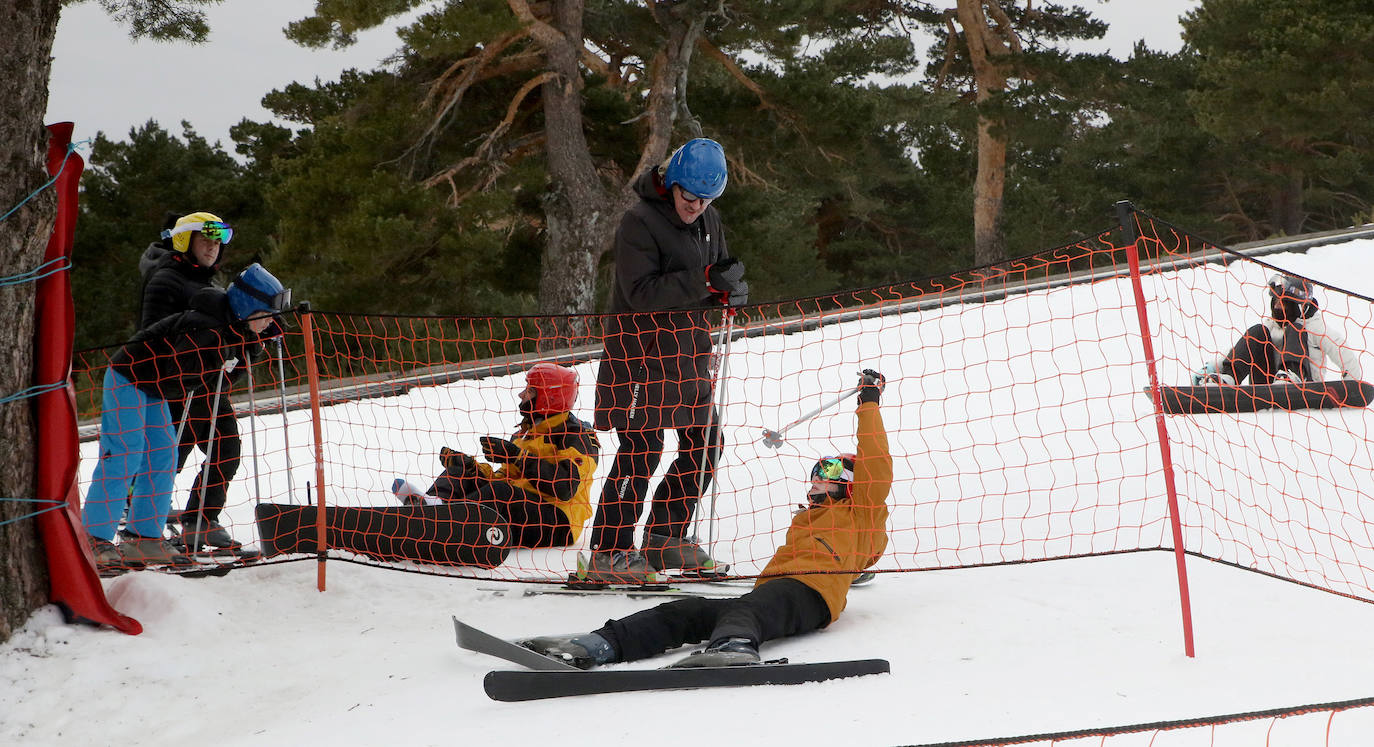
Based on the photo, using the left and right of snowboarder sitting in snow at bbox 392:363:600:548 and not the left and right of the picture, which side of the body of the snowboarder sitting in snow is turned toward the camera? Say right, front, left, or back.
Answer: left

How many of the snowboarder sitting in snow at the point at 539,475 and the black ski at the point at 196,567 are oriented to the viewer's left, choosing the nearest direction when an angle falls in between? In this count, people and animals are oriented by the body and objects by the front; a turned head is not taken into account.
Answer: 1

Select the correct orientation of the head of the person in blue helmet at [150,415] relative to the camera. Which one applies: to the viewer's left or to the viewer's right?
to the viewer's right

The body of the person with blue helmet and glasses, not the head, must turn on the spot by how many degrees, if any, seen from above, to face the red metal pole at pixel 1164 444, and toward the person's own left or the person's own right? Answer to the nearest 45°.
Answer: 0° — they already face it

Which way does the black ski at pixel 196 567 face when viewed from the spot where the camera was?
facing to the right of the viewer

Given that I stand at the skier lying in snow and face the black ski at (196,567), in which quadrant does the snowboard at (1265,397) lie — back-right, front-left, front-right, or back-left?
back-right

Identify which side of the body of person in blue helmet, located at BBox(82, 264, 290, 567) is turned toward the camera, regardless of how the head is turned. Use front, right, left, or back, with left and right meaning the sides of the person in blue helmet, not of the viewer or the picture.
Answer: right
